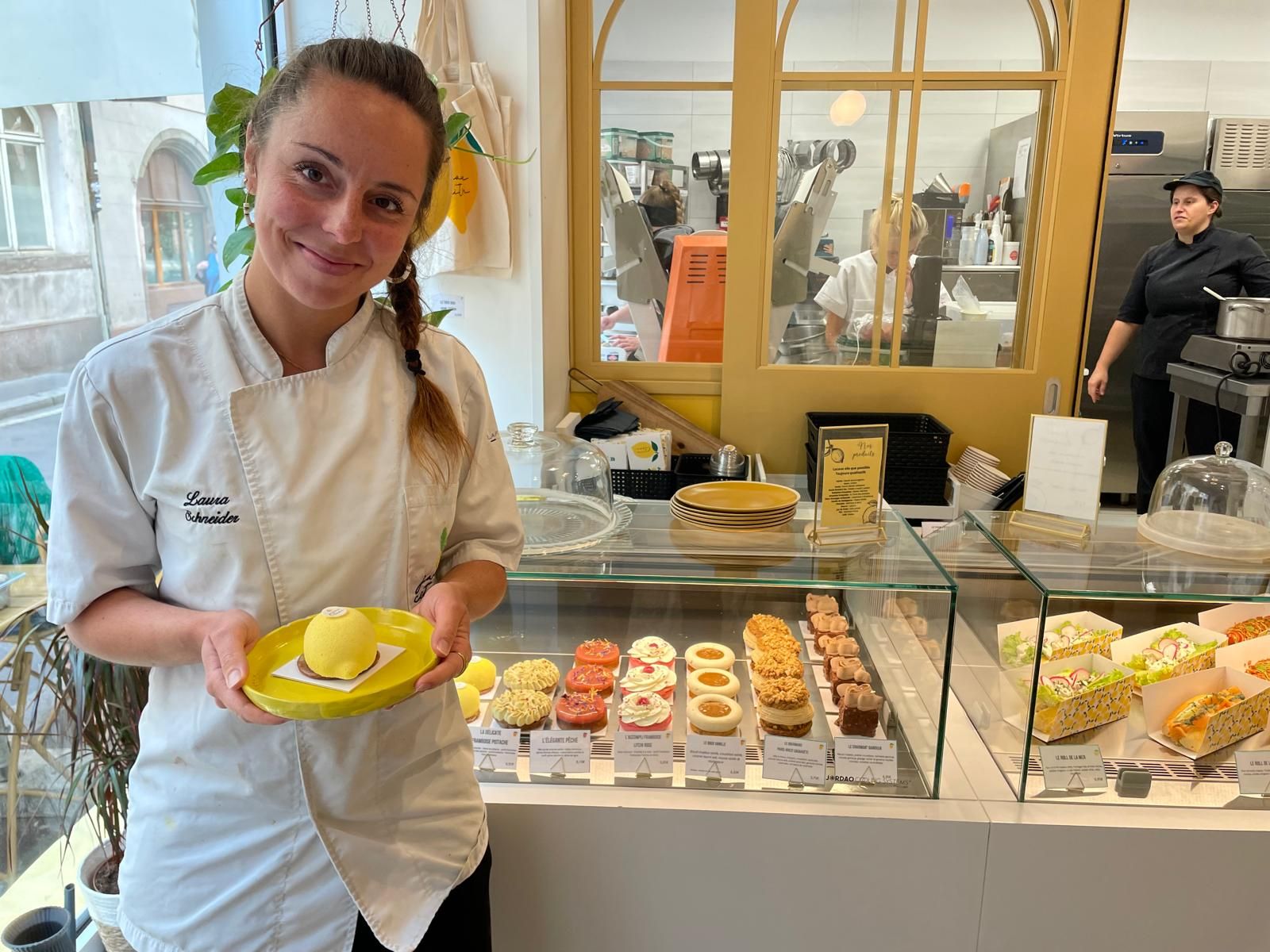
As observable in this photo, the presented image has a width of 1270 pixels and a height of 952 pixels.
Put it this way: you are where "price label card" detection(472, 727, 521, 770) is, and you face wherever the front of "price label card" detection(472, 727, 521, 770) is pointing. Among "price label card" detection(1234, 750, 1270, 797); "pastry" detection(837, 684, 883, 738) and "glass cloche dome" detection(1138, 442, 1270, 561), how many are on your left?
3

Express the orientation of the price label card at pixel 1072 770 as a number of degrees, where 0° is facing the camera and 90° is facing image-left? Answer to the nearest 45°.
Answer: approximately 0°

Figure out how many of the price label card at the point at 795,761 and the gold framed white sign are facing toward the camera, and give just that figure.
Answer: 2

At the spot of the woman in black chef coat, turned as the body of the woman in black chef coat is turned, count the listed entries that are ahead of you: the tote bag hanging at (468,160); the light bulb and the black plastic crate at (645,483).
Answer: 3

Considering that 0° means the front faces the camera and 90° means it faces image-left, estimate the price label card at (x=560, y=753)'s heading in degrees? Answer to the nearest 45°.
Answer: approximately 0°

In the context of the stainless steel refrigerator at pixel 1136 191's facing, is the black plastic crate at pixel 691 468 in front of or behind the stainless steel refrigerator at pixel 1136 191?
in front

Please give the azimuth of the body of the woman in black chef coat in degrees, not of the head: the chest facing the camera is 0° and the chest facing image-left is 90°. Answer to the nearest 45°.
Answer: approximately 45°
